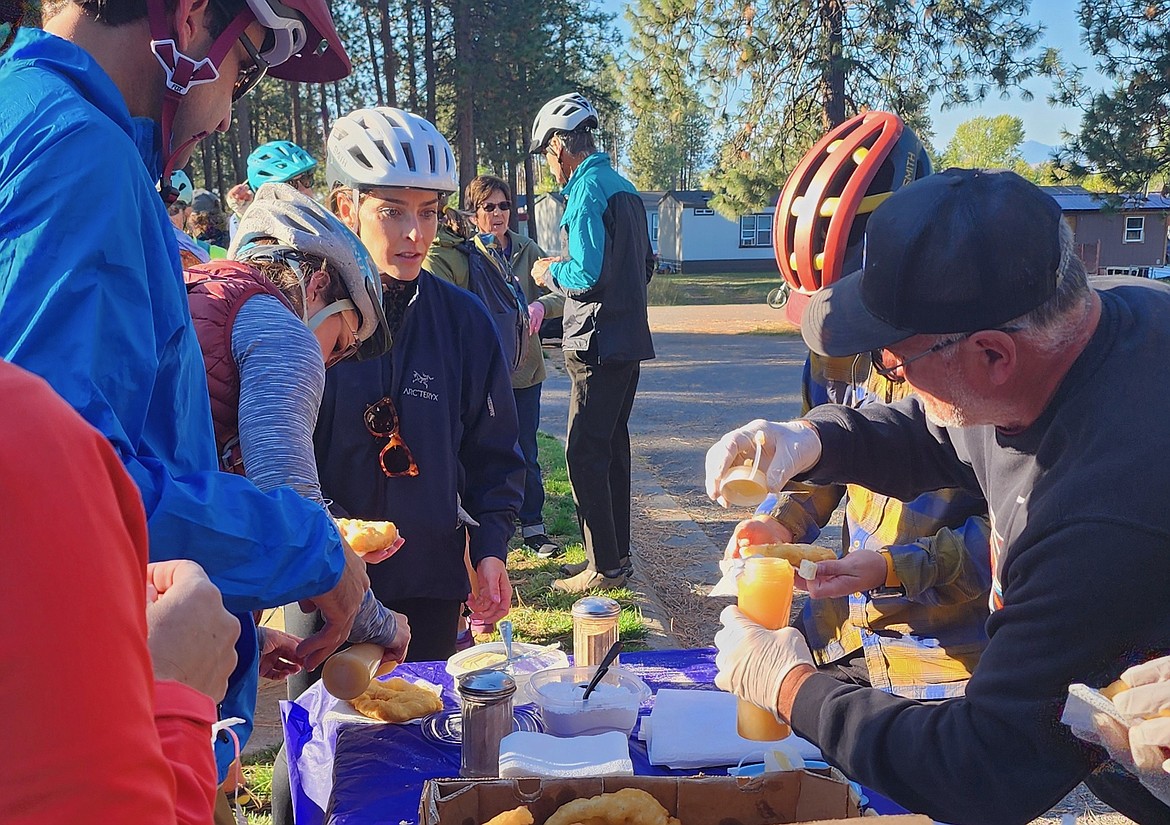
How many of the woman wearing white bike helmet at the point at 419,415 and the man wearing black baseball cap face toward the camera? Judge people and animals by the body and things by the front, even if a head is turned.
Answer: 1

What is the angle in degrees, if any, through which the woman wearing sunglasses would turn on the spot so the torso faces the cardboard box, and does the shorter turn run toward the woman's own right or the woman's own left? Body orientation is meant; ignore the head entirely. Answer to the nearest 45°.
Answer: approximately 45° to the woman's own right

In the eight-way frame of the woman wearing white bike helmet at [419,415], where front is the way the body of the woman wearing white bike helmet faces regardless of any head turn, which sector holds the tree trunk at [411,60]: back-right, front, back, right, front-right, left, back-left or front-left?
back

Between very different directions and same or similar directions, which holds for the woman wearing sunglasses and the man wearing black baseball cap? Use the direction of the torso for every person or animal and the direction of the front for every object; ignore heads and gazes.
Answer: very different directions

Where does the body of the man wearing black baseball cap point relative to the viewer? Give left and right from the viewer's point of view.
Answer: facing to the left of the viewer

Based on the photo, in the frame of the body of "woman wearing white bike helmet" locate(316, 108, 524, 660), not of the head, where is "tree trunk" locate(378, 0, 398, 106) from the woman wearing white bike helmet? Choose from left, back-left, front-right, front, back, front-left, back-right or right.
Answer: back

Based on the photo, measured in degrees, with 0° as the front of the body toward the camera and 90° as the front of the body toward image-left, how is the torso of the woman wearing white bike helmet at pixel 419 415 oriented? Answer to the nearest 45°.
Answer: approximately 0°

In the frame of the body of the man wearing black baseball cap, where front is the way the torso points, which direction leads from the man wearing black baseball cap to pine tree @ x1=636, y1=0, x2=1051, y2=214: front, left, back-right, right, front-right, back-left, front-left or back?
right

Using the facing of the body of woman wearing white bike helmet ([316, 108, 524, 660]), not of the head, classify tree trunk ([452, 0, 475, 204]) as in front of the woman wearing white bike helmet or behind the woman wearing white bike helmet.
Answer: behind

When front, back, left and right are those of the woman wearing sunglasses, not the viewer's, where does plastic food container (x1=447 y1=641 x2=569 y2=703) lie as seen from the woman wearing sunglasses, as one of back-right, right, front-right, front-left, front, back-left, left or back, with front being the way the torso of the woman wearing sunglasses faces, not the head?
front-right

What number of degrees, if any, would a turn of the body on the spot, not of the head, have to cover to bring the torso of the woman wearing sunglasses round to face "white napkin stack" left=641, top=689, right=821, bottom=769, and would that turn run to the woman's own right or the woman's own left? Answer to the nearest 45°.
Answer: approximately 45° to the woman's own right

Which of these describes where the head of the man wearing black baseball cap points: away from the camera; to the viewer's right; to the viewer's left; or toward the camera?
to the viewer's left
